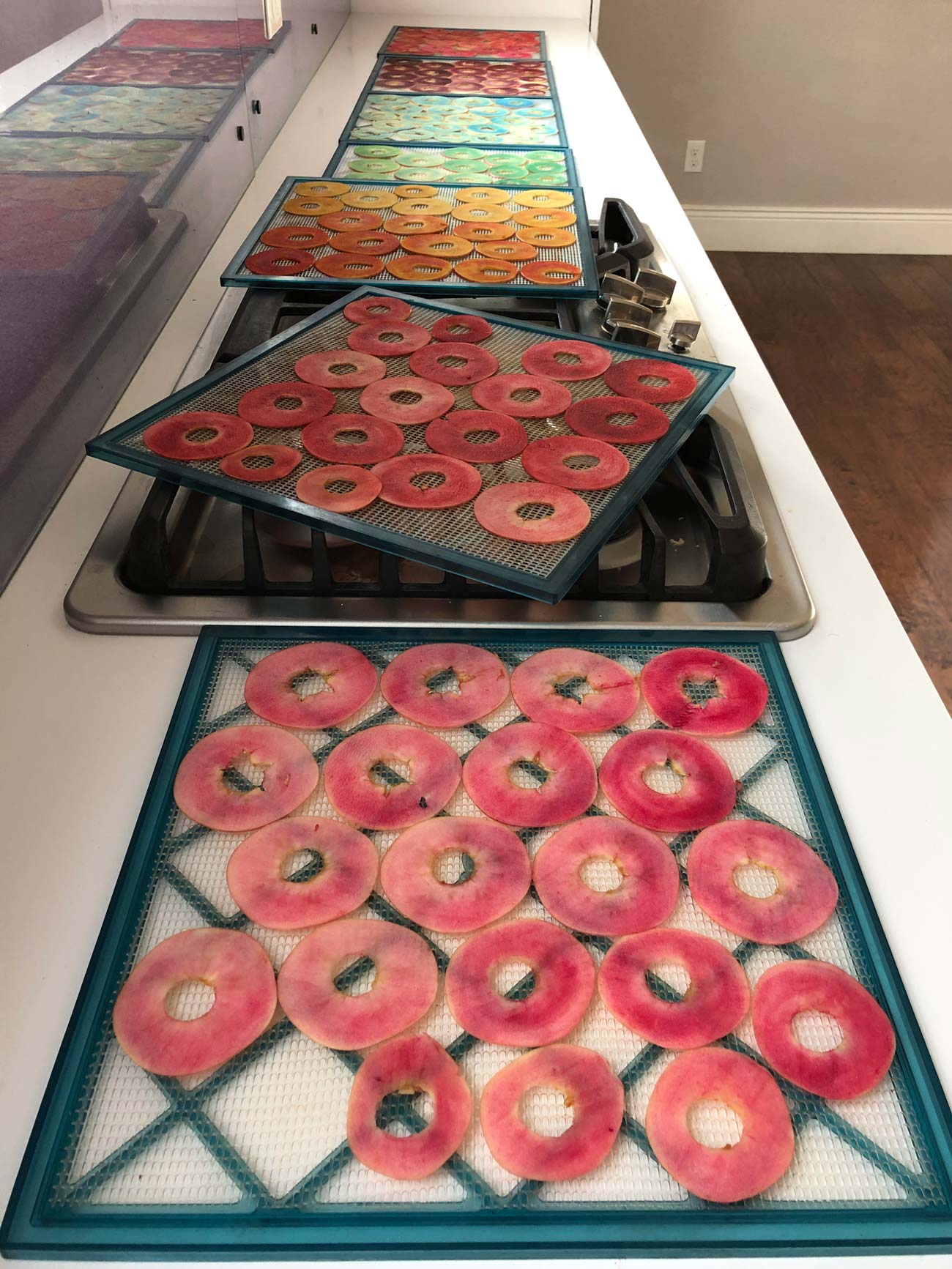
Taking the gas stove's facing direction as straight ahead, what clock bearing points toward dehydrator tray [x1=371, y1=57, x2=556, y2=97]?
The dehydrator tray is roughly at 9 o'clock from the gas stove.

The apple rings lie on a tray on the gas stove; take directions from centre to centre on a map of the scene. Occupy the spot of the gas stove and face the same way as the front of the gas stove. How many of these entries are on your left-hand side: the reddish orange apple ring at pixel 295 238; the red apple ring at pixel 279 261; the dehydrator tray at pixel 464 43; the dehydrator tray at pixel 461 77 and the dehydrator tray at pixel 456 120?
5

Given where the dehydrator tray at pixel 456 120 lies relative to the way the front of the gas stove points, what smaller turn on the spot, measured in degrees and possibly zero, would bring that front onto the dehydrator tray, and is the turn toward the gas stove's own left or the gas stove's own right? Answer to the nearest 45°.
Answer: approximately 90° to the gas stove's own left

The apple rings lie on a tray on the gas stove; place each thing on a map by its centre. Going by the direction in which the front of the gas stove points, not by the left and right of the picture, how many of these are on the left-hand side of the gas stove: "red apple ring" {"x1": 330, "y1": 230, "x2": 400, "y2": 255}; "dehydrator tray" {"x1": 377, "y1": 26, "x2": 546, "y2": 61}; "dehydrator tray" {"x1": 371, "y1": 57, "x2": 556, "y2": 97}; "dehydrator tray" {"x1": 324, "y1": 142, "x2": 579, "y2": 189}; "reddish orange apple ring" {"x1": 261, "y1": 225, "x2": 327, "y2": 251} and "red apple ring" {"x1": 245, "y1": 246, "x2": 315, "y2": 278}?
6

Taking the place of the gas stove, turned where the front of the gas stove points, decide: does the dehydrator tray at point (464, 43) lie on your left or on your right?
on your left

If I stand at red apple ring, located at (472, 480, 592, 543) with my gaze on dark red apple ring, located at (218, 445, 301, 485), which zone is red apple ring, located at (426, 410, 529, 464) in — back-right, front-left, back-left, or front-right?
front-right

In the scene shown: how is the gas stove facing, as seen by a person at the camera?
facing to the right of the viewer

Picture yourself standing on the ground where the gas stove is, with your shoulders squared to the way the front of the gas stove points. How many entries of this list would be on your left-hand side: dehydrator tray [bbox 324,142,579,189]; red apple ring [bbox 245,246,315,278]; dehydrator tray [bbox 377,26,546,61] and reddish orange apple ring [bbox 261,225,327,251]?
4

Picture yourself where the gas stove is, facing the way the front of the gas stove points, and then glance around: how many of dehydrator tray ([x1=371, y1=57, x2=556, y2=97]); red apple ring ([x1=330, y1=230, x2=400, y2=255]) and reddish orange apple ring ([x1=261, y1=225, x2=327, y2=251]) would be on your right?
0
